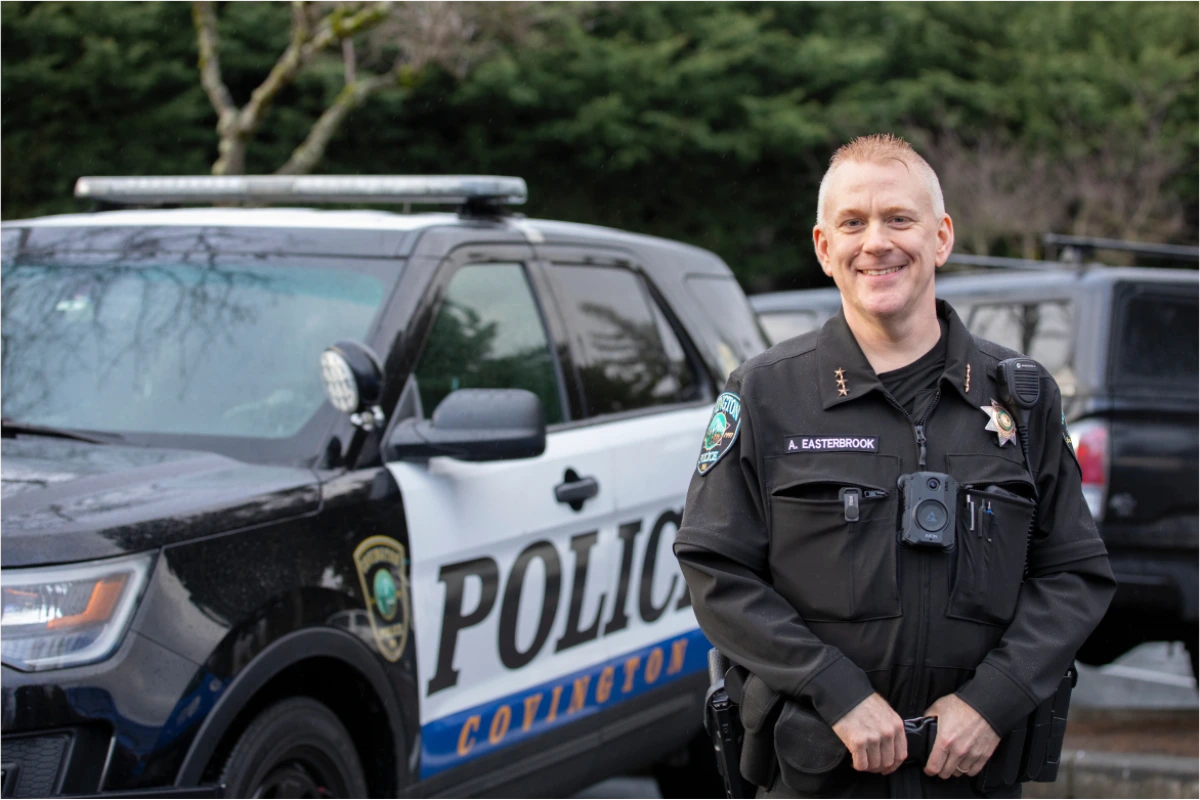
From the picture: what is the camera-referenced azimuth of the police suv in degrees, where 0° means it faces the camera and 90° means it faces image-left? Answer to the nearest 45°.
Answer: approximately 45°

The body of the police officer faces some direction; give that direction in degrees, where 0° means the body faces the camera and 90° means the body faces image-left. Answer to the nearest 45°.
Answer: approximately 0°

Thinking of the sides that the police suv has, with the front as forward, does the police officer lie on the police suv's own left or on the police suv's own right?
on the police suv's own left

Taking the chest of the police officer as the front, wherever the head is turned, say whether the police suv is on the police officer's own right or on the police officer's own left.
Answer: on the police officer's own right
